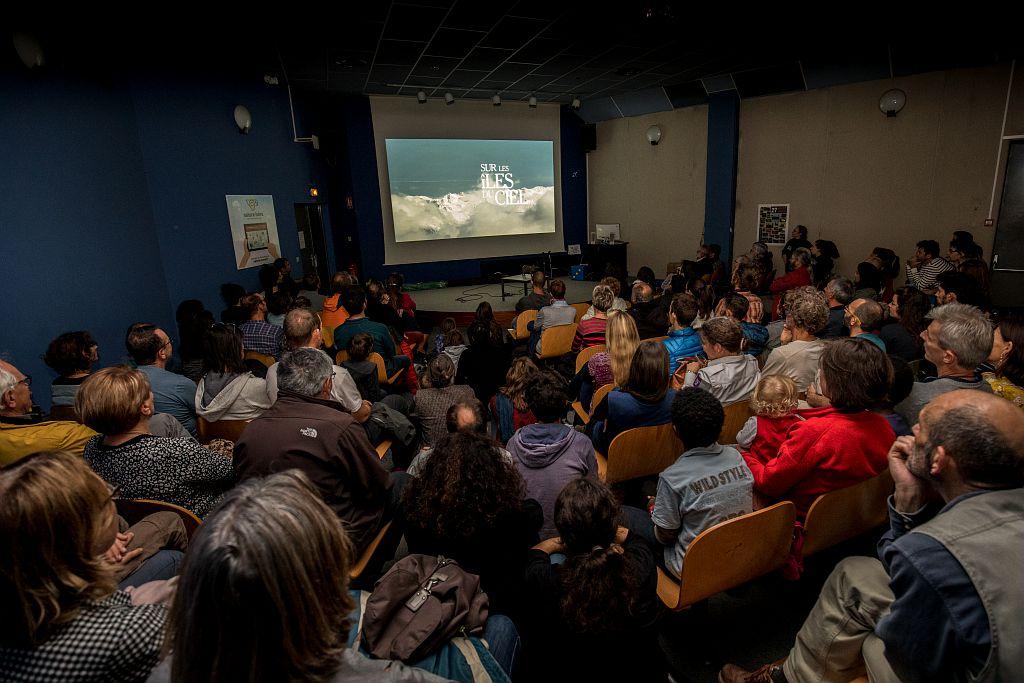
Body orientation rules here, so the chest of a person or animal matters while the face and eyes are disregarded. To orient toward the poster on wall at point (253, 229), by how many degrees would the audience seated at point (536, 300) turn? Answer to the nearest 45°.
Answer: approximately 90° to their left

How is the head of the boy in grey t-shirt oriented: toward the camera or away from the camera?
away from the camera

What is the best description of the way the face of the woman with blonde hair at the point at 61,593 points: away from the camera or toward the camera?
away from the camera

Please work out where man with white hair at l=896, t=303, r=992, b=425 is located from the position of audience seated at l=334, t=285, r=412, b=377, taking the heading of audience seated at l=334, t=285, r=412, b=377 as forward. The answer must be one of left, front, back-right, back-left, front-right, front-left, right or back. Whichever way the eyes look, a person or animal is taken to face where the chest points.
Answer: right

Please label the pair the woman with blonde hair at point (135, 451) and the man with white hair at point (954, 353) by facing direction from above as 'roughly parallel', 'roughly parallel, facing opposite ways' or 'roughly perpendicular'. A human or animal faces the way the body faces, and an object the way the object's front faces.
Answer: roughly parallel

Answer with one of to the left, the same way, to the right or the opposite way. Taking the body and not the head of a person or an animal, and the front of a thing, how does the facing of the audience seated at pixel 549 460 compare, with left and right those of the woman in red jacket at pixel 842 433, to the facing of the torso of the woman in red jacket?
the same way

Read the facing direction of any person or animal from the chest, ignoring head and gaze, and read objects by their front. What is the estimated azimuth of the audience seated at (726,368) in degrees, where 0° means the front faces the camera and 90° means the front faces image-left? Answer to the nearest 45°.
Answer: approximately 135°

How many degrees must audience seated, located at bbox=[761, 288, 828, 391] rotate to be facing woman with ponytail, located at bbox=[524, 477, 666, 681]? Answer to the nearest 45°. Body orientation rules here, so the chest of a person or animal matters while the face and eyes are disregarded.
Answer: approximately 135° to their left

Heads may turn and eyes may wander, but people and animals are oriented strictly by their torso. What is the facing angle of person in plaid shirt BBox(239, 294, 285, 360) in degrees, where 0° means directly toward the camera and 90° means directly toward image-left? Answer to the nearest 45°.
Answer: approximately 225°

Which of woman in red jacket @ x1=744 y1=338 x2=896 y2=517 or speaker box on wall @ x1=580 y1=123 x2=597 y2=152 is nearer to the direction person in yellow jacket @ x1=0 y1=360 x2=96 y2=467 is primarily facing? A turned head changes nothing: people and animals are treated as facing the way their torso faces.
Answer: the speaker box on wall

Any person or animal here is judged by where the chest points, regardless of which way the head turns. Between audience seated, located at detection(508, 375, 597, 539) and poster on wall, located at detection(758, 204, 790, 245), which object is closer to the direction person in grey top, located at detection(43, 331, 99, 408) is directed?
the poster on wall

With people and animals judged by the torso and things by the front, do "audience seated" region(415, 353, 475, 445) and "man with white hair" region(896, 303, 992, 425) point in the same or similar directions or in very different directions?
same or similar directions

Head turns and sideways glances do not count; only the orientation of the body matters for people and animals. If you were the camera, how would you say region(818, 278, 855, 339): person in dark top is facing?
facing away from the viewer and to the left of the viewer

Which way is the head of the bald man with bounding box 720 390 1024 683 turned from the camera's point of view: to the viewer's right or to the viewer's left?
to the viewer's left

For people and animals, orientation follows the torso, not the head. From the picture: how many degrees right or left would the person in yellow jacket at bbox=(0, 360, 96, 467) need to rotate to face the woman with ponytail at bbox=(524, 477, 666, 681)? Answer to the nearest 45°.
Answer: approximately 90° to their right

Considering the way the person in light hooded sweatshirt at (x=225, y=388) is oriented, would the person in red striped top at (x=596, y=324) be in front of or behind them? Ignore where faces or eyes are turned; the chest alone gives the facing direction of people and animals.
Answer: in front

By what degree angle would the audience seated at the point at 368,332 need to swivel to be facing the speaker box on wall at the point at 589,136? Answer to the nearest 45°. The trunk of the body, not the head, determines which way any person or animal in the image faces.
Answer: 0° — they already face it

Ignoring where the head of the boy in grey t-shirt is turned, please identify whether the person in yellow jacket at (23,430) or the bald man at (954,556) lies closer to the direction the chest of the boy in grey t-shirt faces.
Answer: the person in yellow jacket

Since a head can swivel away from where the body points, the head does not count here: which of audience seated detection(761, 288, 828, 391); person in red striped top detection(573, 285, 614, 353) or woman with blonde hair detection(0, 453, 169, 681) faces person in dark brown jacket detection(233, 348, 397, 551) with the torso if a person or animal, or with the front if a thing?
the woman with blonde hair

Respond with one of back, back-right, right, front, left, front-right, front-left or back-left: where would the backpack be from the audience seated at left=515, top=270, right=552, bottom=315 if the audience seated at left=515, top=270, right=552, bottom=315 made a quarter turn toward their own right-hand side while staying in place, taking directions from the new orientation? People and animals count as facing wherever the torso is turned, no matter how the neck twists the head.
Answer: right

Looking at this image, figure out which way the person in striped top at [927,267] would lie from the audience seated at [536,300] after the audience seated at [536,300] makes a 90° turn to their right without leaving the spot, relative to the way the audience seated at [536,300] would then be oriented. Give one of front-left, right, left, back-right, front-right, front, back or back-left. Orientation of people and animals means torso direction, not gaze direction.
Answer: front

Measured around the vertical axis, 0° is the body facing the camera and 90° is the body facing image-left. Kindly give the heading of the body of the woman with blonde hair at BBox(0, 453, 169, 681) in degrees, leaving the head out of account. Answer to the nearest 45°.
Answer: approximately 225°

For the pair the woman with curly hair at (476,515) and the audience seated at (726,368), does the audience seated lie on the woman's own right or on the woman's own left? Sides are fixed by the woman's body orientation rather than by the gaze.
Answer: on the woman's own right
